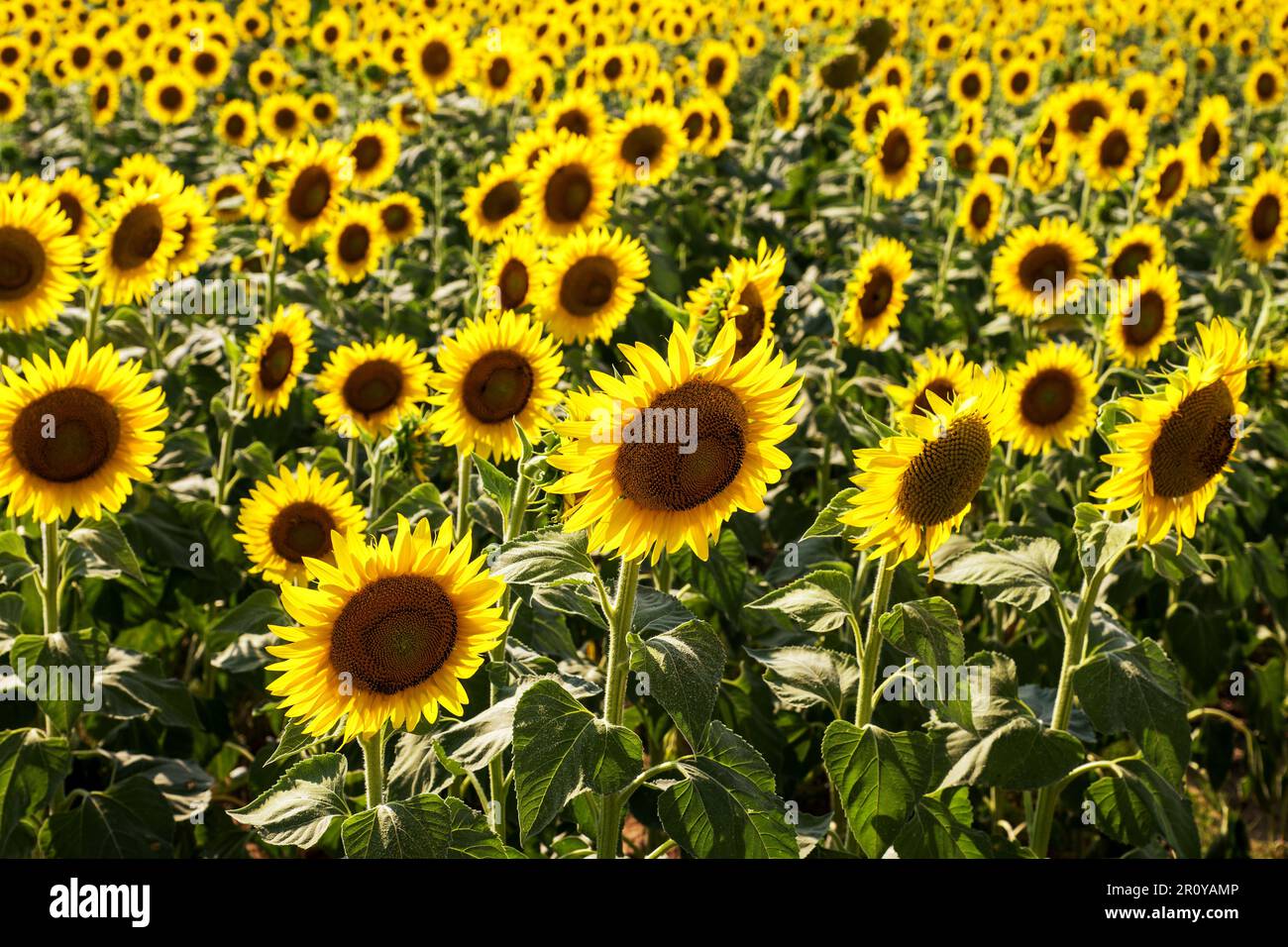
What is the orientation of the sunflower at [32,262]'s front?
toward the camera

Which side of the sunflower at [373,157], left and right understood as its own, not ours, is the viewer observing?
front

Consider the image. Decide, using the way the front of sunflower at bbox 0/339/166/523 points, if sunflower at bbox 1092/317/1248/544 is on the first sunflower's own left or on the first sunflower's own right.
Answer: on the first sunflower's own left

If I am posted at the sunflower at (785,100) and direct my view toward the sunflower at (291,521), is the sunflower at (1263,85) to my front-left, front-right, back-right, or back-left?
back-left

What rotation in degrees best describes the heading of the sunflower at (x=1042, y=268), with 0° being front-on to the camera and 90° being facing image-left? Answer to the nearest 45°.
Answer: approximately 0°

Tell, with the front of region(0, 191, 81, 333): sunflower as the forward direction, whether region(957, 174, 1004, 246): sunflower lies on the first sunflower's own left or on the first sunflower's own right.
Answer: on the first sunflower's own left

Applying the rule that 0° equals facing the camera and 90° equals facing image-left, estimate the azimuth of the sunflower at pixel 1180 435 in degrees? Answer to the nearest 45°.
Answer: approximately 315°

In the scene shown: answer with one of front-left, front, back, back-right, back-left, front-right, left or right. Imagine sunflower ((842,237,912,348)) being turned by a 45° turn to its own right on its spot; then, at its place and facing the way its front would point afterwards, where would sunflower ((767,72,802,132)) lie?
back

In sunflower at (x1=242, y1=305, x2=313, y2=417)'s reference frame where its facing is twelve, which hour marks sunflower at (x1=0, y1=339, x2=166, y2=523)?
sunflower at (x1=0, y1=339, x2=166, y2=523) is roughly at 2 o'clock from sunflower at (x1=242, y1=305, x2=313, y2=417).
